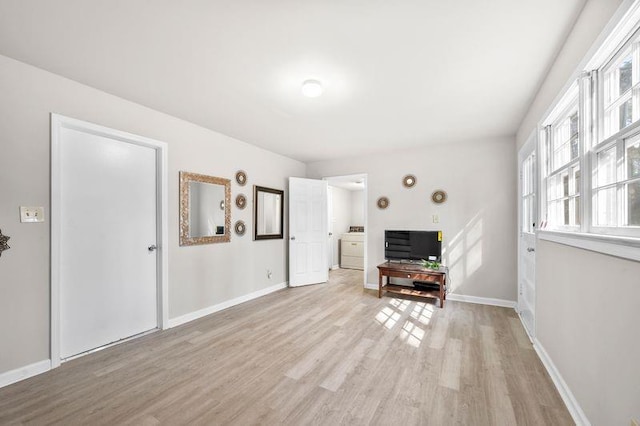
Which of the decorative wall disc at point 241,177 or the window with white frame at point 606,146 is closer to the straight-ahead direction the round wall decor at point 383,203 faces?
the window with white frame

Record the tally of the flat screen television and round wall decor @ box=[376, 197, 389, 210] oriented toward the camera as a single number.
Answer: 2

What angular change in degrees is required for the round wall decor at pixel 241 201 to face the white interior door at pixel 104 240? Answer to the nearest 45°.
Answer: approximately 90° to its right

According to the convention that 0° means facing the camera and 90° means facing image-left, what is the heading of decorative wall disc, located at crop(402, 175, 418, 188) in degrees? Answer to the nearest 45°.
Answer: approximately 0°

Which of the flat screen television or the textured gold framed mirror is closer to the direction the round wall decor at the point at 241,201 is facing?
the flat screen television

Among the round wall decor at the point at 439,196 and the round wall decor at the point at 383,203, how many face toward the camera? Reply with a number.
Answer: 2

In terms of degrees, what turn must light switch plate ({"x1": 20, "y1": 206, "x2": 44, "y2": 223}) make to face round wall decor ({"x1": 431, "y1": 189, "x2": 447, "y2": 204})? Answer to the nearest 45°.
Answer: approximately 90° to its left

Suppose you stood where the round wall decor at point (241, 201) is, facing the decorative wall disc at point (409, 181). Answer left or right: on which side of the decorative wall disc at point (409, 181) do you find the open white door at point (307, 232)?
left

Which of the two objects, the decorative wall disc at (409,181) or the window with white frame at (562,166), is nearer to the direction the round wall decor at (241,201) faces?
the window with white frame
